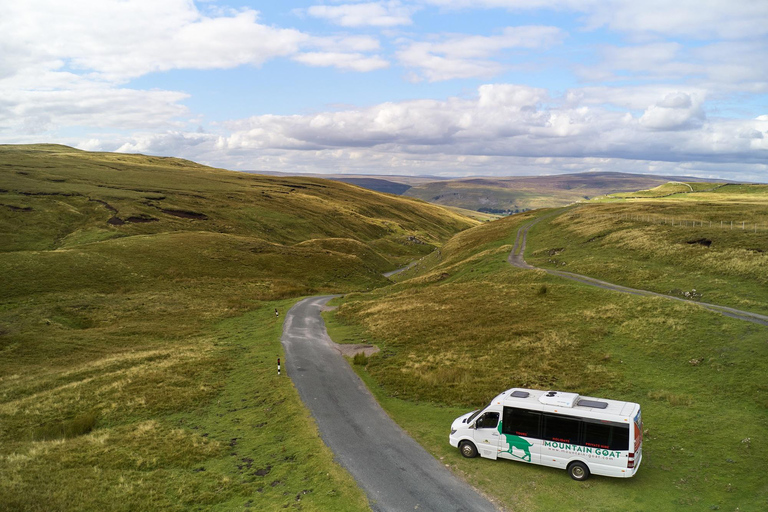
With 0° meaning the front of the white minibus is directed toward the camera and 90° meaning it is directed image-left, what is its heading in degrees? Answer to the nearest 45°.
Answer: approximately 90°
